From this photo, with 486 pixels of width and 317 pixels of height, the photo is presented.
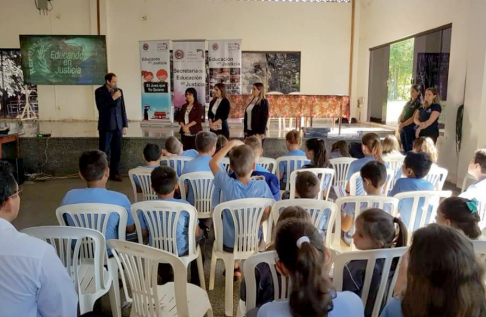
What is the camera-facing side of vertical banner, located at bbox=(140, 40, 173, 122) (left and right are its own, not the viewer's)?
front

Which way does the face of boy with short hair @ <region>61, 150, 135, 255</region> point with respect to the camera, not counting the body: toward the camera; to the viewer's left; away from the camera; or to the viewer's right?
away from the camera

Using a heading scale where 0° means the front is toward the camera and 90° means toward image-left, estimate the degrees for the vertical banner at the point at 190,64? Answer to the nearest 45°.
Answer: approximately 0°

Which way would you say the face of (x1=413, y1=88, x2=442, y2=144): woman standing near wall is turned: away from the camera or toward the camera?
toward the camera

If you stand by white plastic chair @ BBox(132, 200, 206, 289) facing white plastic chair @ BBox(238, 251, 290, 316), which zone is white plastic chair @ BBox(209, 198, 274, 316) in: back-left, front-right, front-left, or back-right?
front-left

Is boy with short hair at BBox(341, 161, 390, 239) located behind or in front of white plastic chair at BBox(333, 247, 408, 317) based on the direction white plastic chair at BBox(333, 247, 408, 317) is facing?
in front

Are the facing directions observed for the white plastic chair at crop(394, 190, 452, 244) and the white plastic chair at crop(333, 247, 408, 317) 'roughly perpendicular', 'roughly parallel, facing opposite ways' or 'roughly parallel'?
roughly parallel

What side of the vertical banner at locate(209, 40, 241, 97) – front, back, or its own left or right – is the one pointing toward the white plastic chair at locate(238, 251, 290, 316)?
front

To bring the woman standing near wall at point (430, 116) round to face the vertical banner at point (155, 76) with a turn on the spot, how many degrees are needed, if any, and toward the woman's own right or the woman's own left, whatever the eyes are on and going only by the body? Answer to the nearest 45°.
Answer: approximately 45° to the woman's own right

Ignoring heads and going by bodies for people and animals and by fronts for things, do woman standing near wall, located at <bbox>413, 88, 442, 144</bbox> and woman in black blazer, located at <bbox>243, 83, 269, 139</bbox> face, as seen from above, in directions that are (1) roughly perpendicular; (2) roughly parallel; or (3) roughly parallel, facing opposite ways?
roughly parallel

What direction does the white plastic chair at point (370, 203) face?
away from the camera

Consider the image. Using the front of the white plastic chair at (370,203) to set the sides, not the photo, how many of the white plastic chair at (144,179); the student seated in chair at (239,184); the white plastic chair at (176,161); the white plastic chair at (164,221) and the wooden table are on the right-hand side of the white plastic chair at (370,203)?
0

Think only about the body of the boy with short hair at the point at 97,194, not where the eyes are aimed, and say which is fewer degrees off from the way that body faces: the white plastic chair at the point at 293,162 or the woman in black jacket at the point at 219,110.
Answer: the woman in black jacket

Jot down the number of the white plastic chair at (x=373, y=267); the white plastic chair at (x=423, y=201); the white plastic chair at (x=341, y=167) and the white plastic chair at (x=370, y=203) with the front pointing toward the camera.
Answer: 0

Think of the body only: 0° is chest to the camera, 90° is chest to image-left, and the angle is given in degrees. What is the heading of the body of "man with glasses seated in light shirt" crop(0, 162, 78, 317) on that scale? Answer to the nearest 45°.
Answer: approximately 180°

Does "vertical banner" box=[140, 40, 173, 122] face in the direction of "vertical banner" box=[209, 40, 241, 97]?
no

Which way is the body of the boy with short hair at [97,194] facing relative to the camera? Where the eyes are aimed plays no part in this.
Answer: away from the camera

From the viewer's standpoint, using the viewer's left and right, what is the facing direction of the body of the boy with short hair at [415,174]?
facing away from the viewer and to the left of the viewer

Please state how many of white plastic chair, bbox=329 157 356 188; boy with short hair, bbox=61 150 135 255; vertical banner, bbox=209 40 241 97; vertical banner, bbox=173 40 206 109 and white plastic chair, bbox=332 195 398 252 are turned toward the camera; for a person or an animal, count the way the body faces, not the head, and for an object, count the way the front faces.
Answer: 2

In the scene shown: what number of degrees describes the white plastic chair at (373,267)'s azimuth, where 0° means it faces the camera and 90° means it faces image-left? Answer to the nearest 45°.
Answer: approximately 135°
